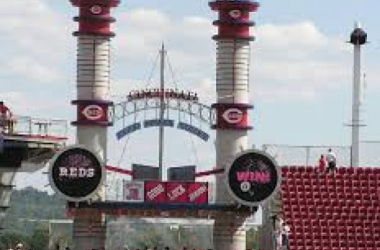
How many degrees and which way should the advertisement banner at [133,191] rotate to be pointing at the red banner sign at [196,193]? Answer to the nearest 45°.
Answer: approximately 90° to its left

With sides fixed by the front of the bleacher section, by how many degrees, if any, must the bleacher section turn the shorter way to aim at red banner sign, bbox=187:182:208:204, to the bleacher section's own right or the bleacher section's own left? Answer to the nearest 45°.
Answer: approximately 90° to the bleacher section's own right

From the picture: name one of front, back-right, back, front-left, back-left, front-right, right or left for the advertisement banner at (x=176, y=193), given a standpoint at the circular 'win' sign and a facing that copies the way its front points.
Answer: right

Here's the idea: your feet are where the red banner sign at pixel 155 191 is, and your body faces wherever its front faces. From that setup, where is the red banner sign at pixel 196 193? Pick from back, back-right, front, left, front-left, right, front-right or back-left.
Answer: left

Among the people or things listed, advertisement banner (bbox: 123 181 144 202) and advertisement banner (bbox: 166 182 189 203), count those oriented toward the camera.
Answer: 2

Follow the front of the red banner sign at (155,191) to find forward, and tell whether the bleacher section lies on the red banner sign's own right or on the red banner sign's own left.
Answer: on the red banner sign's own left

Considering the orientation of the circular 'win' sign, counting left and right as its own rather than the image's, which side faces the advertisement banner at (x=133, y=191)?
right

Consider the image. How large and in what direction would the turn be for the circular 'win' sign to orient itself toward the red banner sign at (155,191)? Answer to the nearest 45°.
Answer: approximately 90° to its right
